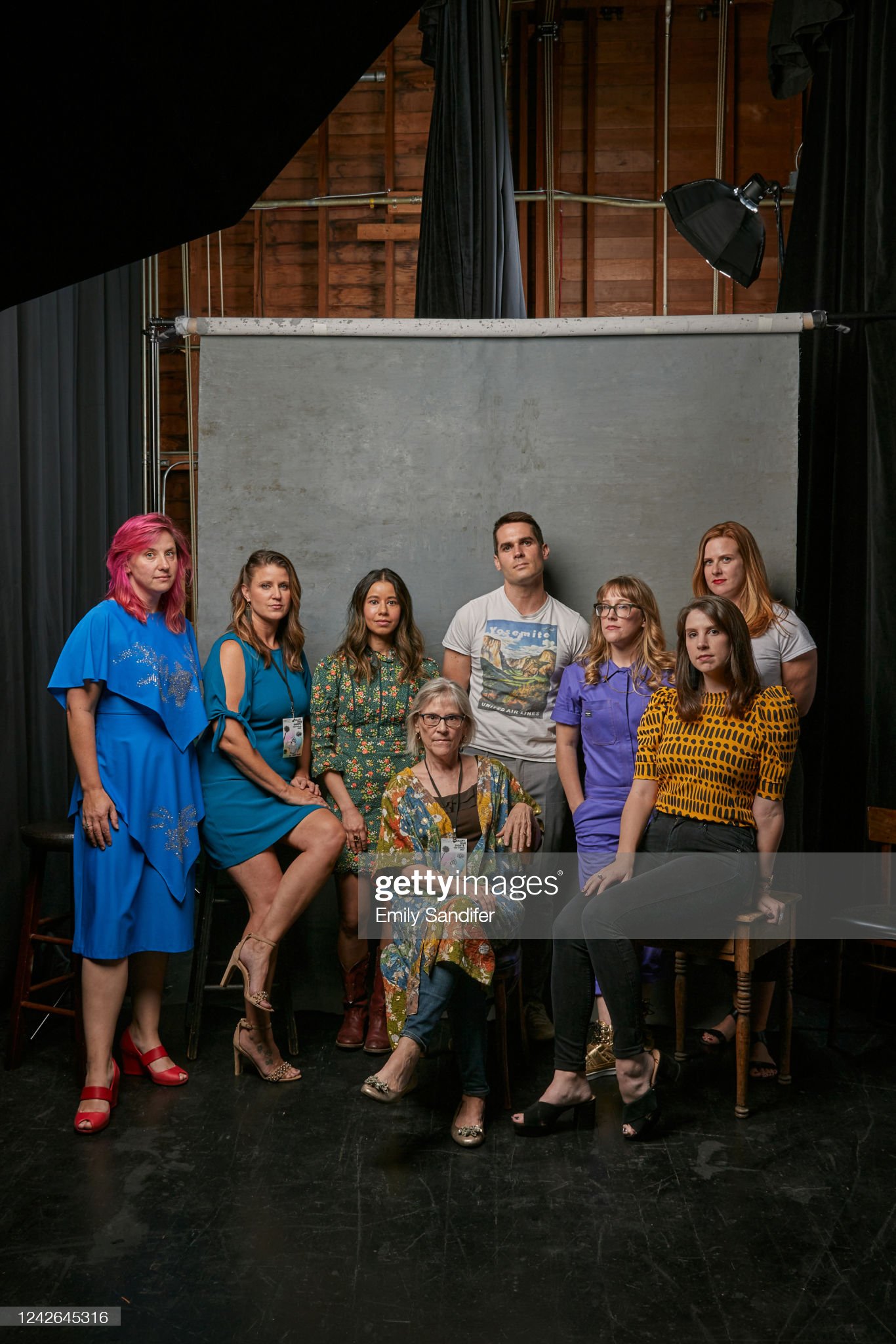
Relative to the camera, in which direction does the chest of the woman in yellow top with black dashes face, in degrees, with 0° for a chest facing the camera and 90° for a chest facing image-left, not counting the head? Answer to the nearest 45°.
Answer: approximately 45°

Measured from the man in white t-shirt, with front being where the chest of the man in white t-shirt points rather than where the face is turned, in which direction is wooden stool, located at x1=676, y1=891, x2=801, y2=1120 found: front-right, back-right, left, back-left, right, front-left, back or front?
front-left

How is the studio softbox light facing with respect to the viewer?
to the viewer's left
